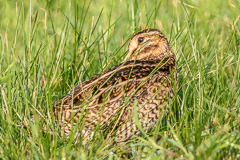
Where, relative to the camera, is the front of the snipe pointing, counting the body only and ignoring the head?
to the viewer's right
